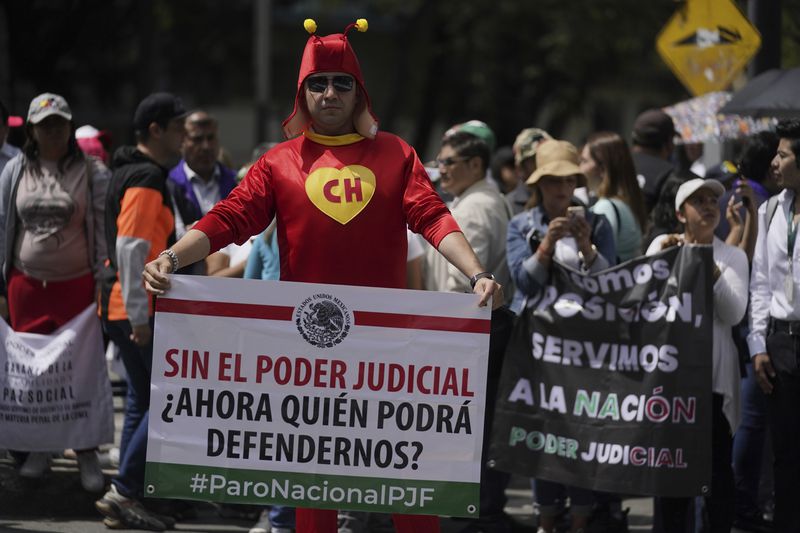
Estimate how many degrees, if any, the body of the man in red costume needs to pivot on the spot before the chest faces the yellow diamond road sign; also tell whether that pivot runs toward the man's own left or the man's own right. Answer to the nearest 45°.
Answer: approximately 135° to the man's own left

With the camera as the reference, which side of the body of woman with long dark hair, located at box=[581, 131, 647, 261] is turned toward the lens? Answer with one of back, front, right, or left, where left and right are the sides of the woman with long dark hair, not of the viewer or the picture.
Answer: left

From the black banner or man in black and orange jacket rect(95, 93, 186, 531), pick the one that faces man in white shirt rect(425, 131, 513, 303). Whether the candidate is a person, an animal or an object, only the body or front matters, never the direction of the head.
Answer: the man in black and orange jacket

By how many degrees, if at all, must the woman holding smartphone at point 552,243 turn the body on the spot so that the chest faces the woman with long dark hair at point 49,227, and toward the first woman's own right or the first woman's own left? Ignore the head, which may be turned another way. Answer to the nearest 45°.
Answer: approximately 90° to the first woman's own right

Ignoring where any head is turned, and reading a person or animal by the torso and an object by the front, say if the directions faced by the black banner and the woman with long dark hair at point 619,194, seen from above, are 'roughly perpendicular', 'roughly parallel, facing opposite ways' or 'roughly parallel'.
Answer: roughly perpendicular

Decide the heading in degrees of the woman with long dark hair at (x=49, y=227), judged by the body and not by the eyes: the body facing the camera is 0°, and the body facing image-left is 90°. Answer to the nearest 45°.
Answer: approximately 0°

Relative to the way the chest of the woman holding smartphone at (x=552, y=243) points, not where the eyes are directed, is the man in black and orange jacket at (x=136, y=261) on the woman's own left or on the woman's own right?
on the woman's own right

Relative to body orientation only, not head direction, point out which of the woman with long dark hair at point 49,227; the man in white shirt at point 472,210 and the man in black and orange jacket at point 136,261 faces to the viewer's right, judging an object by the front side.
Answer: the man in black and orange jacket

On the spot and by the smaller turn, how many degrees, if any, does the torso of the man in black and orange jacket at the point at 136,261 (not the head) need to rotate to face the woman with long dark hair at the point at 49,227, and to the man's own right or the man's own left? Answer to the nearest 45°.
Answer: approximately 135° to the man's own left

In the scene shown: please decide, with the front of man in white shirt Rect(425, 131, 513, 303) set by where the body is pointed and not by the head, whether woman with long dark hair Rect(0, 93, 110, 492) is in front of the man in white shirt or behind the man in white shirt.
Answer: in front
